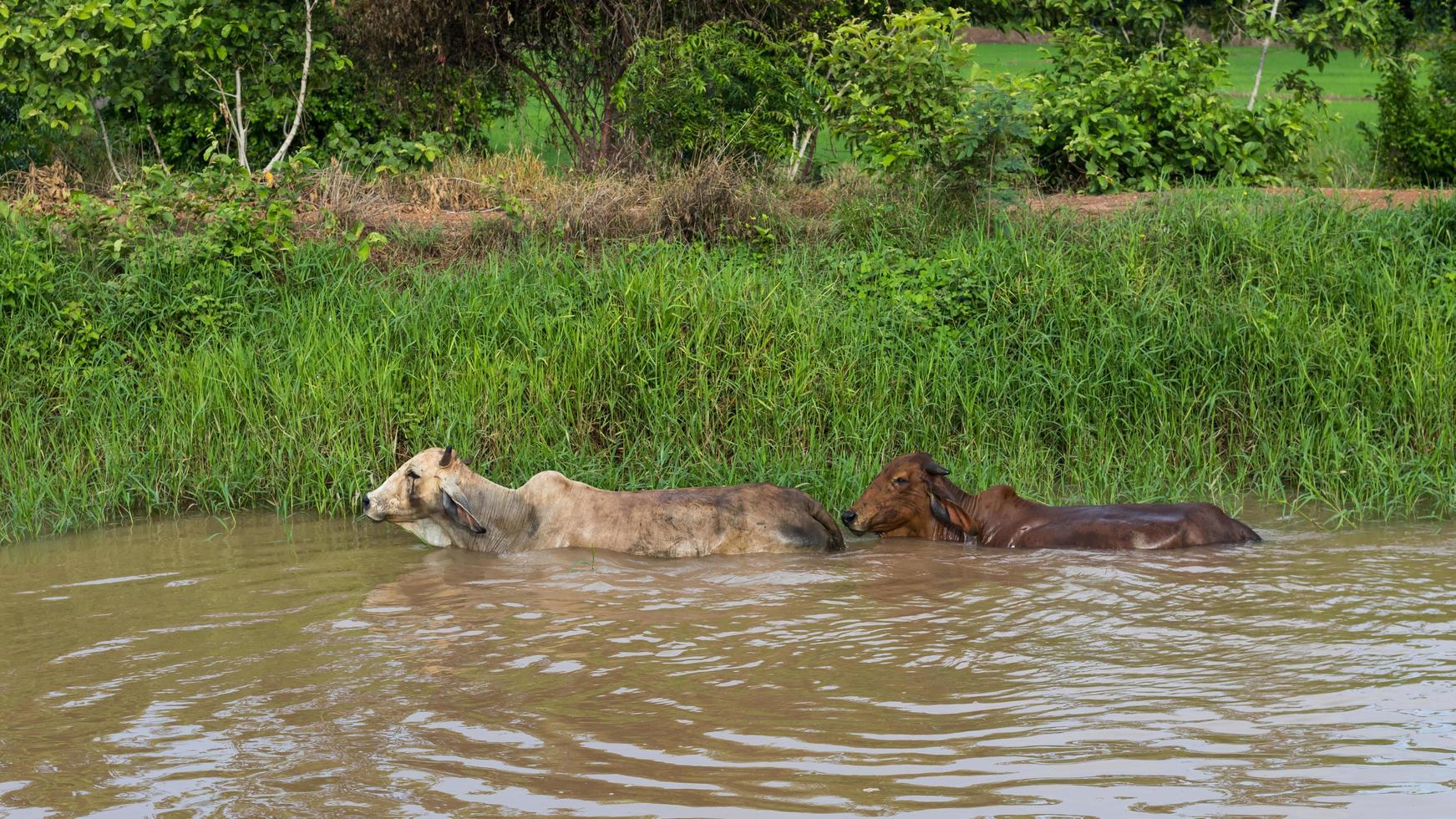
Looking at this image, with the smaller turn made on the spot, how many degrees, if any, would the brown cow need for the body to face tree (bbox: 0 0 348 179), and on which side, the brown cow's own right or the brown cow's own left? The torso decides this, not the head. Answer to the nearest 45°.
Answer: approximately 45° to the brown cow's own right

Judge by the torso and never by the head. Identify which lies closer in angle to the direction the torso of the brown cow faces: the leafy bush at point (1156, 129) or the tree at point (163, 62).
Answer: the tree

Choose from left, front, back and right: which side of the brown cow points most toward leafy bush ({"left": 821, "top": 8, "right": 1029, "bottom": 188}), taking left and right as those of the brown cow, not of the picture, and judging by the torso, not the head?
right

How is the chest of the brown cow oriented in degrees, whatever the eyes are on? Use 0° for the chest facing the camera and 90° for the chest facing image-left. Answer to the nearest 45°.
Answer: approximately 90°

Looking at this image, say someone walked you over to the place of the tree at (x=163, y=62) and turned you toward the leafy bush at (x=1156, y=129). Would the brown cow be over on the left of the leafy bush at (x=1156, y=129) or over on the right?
right

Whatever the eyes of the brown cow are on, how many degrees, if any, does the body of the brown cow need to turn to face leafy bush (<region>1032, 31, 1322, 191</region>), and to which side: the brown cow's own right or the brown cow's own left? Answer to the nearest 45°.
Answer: approximately 90° to the brown cow's own right

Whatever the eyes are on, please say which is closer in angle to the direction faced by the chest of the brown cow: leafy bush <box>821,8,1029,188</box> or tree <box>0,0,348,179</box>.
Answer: the tree

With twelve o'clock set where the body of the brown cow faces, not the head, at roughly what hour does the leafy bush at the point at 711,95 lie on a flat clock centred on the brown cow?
The leafy bush is roughly at 2 o'clock from the brown cow.
